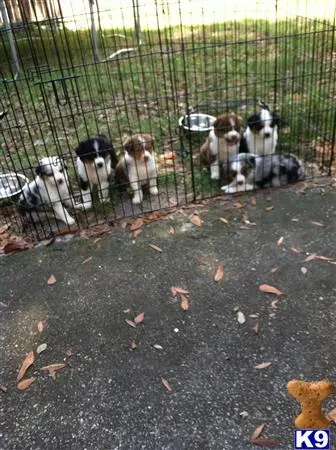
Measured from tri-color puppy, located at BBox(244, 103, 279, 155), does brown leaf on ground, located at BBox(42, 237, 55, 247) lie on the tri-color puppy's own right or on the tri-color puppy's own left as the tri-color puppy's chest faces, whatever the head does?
on the tri-color puppy's own right

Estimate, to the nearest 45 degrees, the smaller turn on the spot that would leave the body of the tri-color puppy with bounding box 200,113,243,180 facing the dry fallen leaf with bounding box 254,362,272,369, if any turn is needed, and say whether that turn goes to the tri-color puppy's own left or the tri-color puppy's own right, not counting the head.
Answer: approximately 45° to the tri-color puppy's own right

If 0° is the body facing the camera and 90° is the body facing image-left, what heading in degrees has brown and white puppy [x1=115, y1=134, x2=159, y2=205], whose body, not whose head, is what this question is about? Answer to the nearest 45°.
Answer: approximately 315°

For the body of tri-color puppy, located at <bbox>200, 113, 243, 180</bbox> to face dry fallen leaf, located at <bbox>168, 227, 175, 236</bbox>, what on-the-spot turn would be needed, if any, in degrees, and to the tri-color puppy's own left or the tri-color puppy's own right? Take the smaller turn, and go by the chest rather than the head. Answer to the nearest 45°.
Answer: approximately 90° to the tri-color puppy's own right

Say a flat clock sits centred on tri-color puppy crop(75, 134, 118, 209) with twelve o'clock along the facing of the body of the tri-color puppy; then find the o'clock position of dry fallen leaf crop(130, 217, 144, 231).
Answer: The dry fallen leaf is roughly at 11 o'clock from the tri-color puppy.

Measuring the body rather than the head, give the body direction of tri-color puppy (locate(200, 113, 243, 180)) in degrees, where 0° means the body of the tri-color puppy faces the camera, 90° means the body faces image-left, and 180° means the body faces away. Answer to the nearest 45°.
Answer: approximately 315°

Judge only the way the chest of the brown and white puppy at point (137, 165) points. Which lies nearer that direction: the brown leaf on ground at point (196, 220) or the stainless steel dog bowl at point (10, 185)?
the brown leaf on ground

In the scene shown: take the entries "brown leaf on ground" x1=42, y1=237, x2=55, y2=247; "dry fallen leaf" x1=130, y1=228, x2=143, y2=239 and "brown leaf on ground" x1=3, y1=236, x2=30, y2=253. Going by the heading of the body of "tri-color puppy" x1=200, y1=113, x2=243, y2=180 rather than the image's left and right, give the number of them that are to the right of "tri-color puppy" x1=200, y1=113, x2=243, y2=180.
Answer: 3

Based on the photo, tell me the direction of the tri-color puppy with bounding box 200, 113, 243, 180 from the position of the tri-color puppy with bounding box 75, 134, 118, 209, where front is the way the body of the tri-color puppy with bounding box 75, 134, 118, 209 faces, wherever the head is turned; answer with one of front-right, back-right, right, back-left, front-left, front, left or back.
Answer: left
